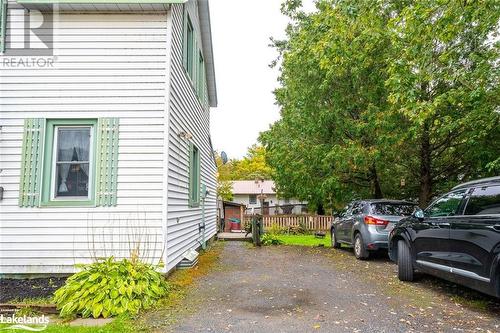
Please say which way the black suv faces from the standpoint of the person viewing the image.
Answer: facing away from the viewer and to the left of the viewer

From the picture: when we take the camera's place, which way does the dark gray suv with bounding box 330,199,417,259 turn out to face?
facing away from the viewer and to the left of the viewer

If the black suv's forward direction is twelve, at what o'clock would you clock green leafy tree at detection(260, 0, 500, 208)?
The green leafy tree is roughly at 1 o'clock from the black suv.

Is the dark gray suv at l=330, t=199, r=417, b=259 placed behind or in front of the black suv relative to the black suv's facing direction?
in front

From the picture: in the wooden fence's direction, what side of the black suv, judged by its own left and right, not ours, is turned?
front

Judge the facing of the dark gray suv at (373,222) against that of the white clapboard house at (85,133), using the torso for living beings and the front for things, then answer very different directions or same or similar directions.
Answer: very different directions

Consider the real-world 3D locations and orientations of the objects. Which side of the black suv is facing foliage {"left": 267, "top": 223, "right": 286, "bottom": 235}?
front

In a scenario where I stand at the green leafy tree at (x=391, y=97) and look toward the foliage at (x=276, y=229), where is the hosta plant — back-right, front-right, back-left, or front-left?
front-left

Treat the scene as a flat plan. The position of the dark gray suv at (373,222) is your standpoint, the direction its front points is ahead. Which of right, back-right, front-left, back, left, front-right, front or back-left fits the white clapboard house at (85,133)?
left
